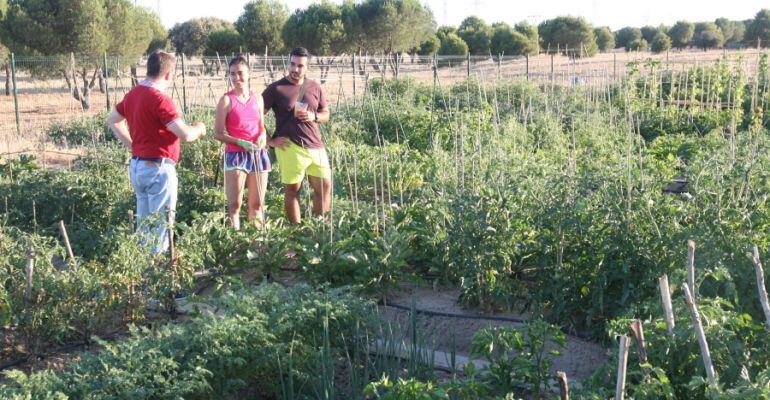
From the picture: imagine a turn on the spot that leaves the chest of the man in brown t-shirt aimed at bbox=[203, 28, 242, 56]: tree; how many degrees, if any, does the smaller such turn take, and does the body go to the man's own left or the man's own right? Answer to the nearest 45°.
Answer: approximately 180°

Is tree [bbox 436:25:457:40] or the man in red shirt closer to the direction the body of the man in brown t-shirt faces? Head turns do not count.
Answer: the man in red shirt

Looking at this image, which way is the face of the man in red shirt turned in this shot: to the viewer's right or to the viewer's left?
to the viewer's right

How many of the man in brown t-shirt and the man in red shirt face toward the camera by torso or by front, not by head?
1

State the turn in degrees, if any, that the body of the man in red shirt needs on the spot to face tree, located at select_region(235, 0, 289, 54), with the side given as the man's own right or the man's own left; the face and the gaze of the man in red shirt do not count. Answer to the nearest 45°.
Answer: approximately 45° to the man's own left

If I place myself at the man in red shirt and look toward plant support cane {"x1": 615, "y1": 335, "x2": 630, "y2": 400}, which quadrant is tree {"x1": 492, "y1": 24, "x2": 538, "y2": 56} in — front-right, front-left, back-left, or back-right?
back-left

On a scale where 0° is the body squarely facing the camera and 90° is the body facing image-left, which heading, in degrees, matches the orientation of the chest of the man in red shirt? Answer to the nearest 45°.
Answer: approximately 225°

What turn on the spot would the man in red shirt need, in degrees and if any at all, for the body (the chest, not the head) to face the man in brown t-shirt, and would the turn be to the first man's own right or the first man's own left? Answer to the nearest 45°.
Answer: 0° — they already face them

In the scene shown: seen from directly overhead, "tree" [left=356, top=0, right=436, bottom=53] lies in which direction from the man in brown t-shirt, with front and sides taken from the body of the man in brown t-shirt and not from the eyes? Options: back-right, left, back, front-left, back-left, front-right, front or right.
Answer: back

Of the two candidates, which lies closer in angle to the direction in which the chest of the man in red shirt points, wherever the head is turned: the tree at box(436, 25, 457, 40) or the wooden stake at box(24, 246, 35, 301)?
the tree

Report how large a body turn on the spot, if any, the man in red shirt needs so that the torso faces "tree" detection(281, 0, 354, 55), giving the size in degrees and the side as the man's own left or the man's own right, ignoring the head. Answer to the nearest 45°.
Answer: approximately 45° to the man's own left

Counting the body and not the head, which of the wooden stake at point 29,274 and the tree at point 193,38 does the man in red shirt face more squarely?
the tree

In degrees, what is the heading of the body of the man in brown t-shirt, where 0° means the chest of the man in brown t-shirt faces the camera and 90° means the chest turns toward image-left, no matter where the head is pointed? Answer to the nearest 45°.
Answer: approximately 0°

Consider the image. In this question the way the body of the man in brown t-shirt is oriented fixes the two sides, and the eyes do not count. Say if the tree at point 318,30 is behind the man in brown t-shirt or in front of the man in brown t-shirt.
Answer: behind

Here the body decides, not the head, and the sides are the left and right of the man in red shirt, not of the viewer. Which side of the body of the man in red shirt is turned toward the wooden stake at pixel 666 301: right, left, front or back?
right
